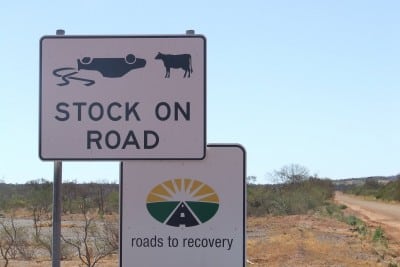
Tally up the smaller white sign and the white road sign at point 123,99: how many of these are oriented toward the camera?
2

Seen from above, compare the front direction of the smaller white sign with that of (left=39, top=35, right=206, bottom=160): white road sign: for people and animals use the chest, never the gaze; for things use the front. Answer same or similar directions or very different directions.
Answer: same or similar directions

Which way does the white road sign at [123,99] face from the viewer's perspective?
toward the camera

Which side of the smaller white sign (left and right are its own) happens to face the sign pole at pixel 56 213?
right

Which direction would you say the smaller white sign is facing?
toward the camera
